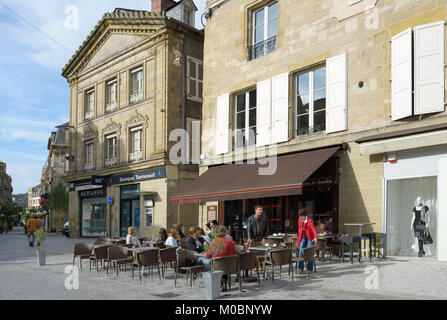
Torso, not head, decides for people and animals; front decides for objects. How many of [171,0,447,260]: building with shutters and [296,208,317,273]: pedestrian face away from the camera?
0

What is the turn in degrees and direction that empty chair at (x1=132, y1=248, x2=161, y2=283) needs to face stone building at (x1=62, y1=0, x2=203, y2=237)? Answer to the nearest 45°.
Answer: approximately 45° to its right

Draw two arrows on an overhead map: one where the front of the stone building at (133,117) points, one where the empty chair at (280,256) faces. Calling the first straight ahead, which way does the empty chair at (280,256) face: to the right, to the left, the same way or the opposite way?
to the right

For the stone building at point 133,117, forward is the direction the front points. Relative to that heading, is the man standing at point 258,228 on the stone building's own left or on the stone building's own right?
on the stone building's own left

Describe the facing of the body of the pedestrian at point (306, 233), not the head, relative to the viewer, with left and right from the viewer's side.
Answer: facing the viewer and to the left of the viewer

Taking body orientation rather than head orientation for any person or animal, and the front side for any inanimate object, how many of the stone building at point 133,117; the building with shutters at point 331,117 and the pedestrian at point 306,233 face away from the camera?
0

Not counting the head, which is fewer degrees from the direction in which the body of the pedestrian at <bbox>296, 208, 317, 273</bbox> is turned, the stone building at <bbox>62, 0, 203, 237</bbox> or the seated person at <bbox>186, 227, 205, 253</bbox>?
the seated person

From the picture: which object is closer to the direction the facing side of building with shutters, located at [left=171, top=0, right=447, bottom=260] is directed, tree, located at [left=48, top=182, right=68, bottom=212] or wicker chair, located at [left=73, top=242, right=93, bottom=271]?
the wicker chair

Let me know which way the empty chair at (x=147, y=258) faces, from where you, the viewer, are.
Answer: facing away from the viewer and to the left of the viewer
